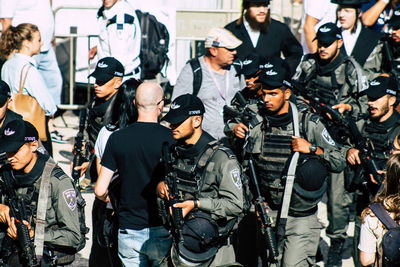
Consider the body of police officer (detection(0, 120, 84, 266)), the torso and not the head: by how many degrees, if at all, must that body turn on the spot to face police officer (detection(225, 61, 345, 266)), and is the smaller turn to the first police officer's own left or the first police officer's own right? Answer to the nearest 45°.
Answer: approximately 135° to the first police officer's own left

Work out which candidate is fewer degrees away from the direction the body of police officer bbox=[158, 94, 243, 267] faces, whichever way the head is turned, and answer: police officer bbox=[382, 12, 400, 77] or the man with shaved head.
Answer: the man with shaved head

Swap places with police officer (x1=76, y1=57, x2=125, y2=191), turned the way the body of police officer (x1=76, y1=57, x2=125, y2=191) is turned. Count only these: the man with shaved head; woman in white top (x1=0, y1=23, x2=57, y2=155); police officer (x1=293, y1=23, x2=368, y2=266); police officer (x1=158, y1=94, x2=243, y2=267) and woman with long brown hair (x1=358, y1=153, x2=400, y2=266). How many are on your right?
1

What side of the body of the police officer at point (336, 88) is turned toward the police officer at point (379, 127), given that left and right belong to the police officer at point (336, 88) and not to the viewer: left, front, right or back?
left

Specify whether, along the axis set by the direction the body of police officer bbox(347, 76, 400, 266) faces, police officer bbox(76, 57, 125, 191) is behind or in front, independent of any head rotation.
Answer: in front

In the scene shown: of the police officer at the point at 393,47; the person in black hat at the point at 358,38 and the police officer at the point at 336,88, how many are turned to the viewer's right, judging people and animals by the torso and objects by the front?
0

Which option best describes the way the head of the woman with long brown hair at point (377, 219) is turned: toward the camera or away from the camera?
away from the camera

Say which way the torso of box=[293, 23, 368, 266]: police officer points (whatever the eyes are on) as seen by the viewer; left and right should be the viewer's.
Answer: facing the viewer and to the left of the viewer

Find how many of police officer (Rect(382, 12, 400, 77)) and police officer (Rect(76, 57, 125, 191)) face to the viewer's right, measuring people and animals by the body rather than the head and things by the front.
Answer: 0

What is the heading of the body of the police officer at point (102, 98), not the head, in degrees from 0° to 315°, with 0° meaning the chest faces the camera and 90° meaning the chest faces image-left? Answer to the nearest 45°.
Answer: approximately 45°

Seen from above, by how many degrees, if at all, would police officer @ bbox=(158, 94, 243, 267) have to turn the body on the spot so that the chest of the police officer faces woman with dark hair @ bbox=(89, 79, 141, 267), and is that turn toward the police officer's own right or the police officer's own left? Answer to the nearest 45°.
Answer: approximately 90° to the police officer's own right

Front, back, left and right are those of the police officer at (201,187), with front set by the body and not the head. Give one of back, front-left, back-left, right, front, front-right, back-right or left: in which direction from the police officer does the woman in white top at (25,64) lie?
right
